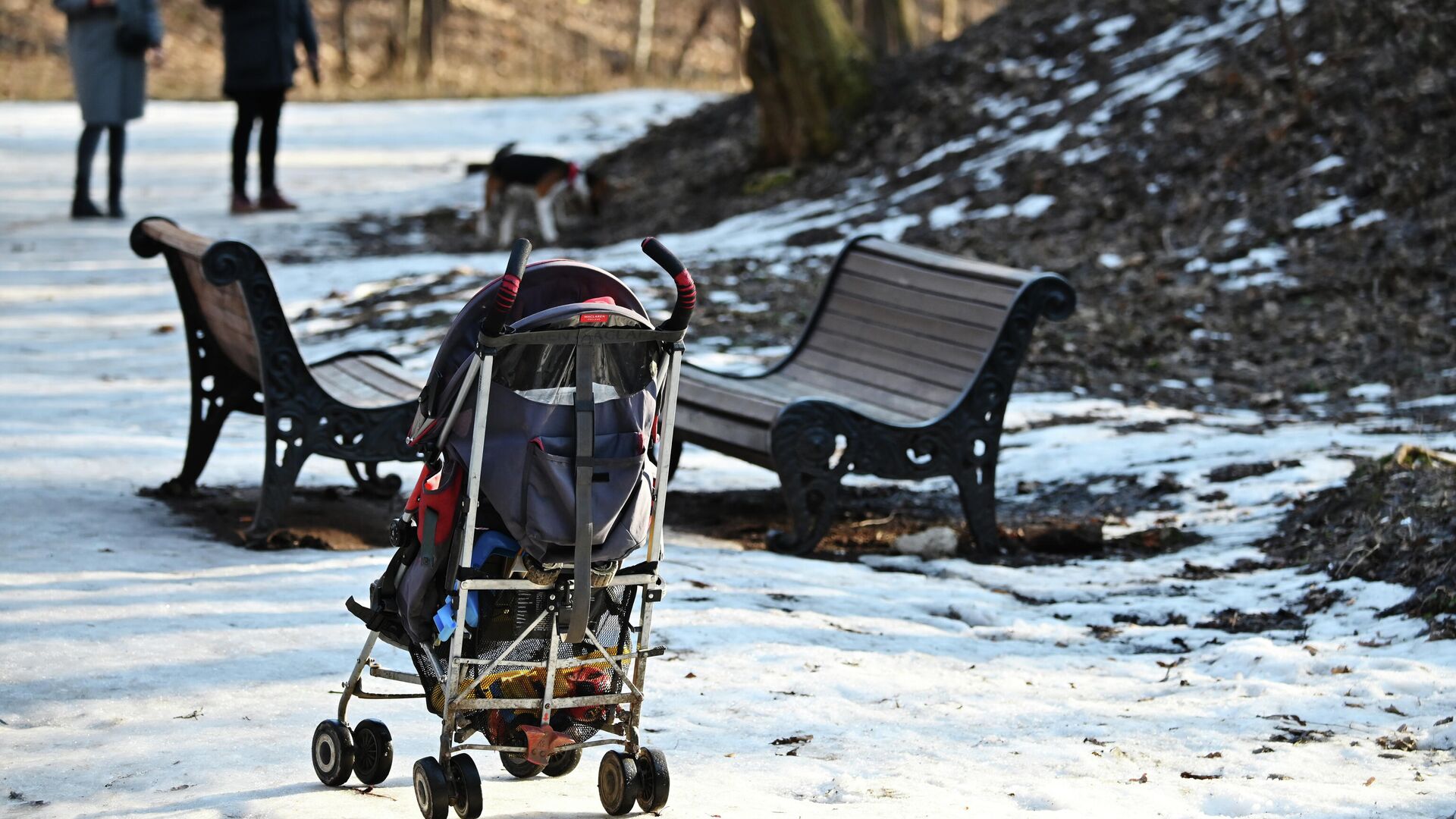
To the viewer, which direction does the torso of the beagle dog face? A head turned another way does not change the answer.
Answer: to the viewer's right

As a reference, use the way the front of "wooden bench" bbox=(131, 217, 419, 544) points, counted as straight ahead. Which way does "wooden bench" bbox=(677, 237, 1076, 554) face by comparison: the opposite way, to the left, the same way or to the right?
the opposite way

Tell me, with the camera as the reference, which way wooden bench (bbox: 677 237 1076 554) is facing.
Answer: facing the viewer and to the left of the viewer

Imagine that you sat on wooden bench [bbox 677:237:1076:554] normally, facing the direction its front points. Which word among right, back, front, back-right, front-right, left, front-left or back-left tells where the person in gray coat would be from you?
right

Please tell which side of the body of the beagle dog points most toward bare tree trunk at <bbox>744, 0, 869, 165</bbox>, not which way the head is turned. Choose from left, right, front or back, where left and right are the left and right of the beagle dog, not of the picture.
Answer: front

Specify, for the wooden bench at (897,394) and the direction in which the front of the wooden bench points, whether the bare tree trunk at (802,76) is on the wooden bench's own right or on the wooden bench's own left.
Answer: on the wooden bench's own right

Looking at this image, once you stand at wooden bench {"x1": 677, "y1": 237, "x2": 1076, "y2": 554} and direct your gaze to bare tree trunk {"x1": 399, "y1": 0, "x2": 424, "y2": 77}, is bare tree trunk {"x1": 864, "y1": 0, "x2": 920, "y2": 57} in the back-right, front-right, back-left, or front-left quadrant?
front-right

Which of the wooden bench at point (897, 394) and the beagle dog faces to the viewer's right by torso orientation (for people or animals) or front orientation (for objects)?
the beagle dog

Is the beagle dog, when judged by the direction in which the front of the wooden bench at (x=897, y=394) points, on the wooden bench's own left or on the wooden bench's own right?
on the wooden bench's own right

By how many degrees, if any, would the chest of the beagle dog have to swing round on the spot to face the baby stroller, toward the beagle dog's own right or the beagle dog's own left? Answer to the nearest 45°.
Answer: approximately 90° to the beagle dog's own right

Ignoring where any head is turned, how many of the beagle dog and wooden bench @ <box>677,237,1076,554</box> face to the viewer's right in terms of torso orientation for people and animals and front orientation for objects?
1

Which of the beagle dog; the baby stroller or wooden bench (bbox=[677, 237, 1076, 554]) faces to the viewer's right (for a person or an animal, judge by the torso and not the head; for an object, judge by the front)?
the beagle dog
